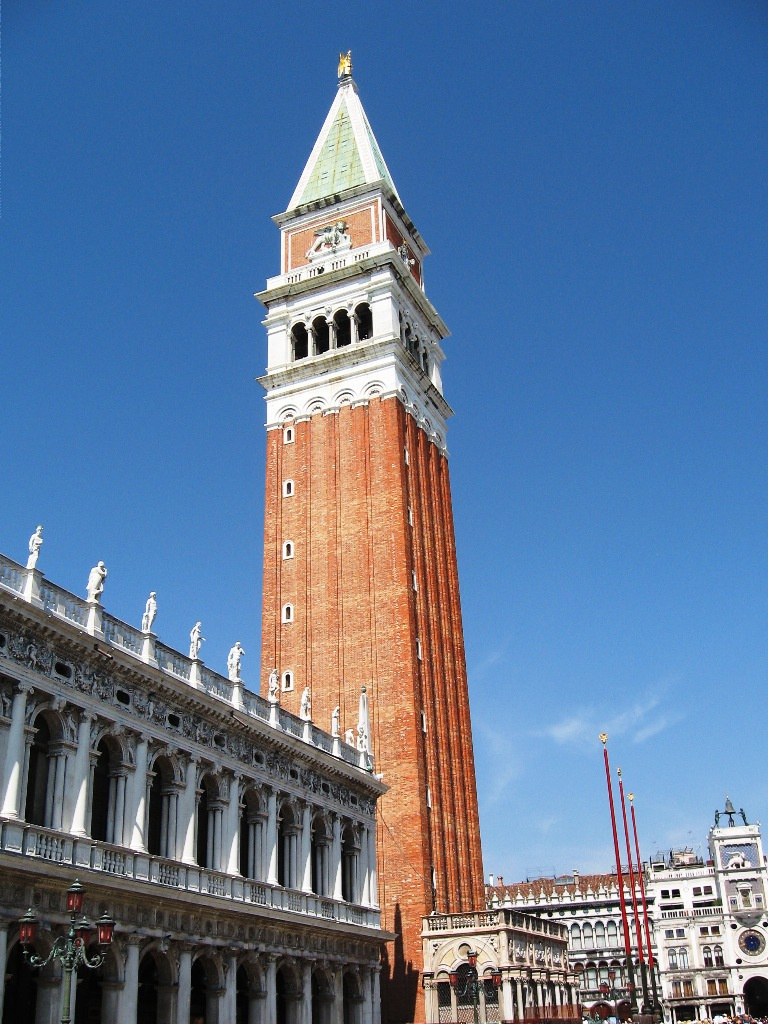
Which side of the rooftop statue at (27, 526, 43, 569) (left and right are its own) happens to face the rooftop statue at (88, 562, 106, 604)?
left

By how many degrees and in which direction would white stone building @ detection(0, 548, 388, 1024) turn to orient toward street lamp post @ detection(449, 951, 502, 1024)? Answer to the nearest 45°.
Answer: approximately 90° to its left

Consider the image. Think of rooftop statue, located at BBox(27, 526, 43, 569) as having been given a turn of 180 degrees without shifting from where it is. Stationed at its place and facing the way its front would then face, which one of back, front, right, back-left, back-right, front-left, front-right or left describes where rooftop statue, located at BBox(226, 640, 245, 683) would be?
right

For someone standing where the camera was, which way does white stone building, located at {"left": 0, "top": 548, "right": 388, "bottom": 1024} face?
facing the viewer and to the right of the viewer

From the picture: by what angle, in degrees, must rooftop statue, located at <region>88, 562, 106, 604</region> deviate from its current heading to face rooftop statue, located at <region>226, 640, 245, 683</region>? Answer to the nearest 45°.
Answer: approximately 90° to its left

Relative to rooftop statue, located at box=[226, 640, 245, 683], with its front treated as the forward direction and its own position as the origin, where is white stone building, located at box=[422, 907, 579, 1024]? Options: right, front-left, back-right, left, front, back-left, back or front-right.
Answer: left

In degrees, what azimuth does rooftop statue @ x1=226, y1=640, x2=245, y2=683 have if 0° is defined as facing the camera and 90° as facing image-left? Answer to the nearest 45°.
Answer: approximately 315°

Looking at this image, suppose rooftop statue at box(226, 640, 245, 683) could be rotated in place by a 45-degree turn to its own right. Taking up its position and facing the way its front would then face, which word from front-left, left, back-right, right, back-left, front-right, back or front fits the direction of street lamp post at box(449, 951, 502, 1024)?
back-left

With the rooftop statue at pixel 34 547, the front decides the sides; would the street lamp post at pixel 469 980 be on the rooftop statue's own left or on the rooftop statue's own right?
on the rooftop statue's own left

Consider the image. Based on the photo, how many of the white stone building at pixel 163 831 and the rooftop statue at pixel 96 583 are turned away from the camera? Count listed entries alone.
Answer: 0
